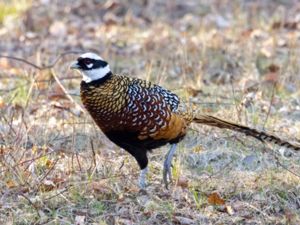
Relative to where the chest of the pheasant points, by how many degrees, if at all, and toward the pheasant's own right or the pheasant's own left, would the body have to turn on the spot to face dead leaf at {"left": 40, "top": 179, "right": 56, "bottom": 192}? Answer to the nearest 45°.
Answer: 0° — it already faces it

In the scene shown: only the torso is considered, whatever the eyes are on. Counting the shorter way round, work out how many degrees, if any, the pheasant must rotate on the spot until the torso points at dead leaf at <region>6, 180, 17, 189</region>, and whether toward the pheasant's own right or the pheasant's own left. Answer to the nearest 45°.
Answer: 0° — it already faces it

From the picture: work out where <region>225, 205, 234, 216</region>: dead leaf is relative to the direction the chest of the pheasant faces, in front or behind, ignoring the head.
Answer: behind

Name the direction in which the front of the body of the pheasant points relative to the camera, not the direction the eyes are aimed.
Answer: to the viewer's left

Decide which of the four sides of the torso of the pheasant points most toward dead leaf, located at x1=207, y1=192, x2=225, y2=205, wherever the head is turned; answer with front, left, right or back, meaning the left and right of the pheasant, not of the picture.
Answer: back

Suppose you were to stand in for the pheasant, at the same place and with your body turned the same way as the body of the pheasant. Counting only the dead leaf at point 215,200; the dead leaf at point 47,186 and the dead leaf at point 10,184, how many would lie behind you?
1
